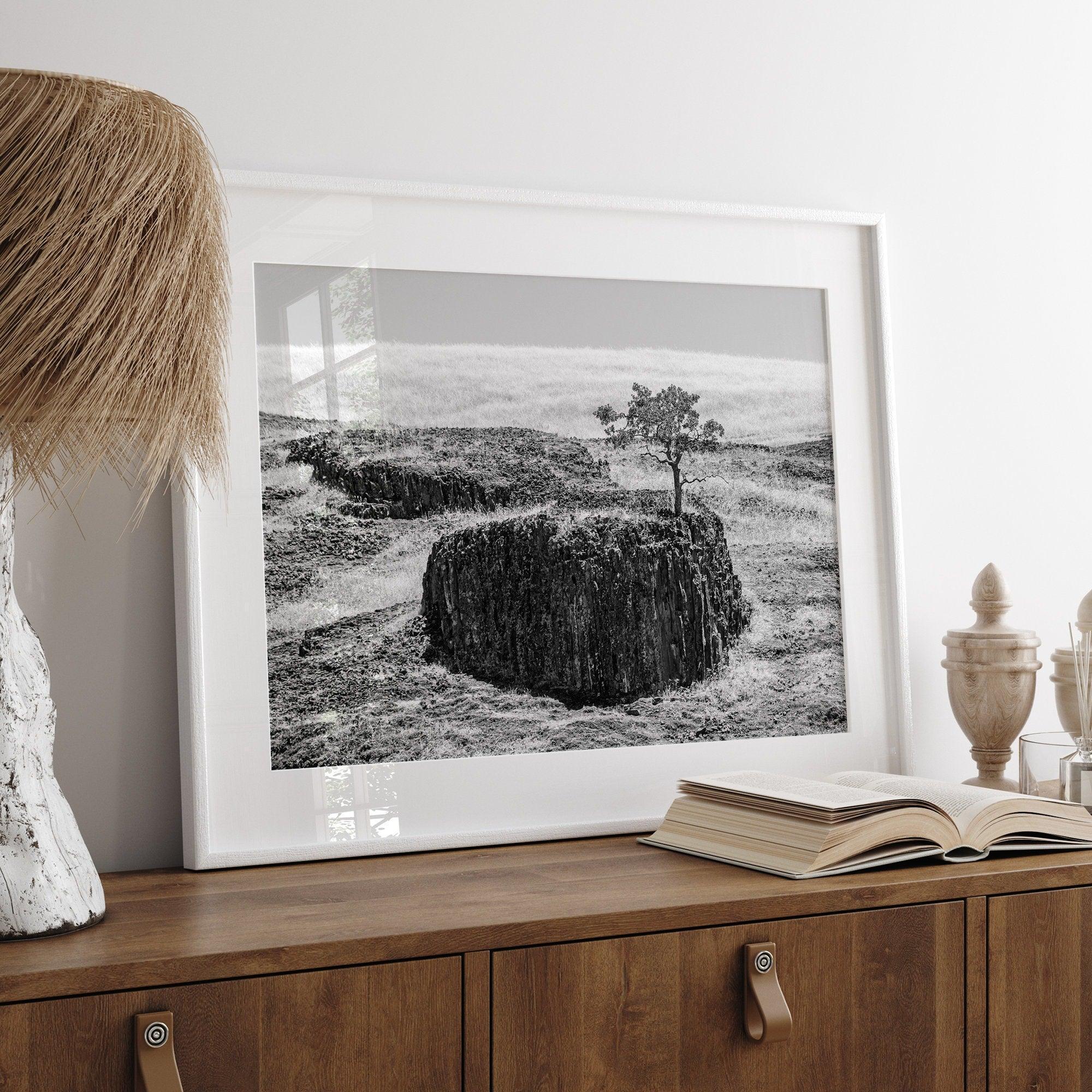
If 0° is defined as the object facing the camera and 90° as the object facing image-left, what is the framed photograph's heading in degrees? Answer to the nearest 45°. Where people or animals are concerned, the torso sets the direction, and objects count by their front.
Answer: approximately 315°

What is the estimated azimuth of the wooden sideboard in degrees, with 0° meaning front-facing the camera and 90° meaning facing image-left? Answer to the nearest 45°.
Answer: approximately 315°
